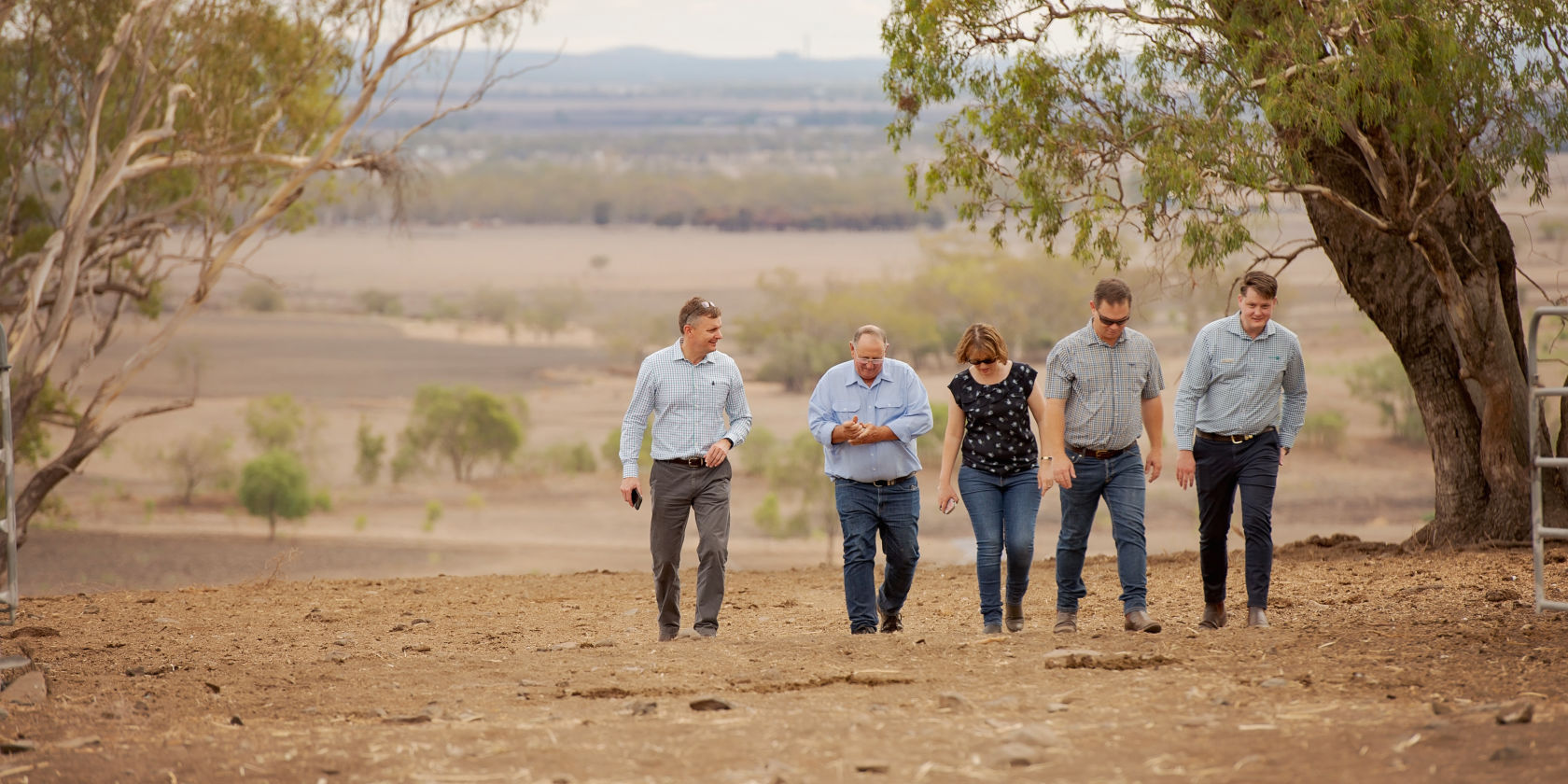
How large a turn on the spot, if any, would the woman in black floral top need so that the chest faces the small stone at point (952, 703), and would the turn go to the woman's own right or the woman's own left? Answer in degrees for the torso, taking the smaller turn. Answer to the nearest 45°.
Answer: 0° — they already face it

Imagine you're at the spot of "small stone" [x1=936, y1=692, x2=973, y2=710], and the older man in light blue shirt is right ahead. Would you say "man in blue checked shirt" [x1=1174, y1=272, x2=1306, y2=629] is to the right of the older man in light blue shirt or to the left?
right

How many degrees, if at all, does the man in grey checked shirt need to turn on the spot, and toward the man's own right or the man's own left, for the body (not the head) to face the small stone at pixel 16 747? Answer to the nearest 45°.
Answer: approximately 45° to the man's own right

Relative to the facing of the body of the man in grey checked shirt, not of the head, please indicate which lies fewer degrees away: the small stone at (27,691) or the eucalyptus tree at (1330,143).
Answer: the small stone

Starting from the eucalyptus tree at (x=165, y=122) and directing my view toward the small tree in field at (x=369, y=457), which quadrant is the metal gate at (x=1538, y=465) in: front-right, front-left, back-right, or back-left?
back-right

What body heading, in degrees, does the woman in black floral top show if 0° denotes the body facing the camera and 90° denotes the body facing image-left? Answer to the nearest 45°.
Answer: approximately 0°

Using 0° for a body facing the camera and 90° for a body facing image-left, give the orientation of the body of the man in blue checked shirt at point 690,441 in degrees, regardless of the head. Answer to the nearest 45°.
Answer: approximately 0°

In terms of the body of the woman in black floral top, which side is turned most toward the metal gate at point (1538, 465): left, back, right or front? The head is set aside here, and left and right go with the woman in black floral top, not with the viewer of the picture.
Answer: left

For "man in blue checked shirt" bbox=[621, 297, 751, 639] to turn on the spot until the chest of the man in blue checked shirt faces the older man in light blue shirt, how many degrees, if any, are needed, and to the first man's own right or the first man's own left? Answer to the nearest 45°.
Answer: approximately 90° to the first man's own left
